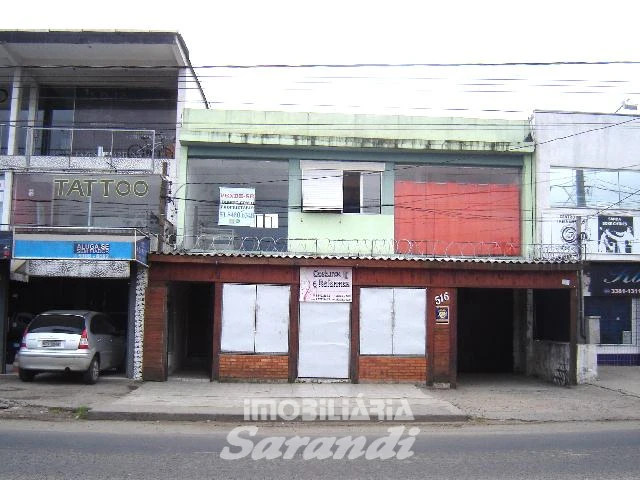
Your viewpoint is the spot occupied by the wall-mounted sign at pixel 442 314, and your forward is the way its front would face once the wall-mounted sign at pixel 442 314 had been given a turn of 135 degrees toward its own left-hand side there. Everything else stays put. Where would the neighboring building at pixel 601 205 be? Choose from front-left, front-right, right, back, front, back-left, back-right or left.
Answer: front

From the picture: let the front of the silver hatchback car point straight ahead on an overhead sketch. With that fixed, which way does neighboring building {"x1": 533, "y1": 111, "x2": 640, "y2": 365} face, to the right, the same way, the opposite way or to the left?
the opposite way

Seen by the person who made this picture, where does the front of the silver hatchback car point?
facing away from the viewer and to the right of the viewer

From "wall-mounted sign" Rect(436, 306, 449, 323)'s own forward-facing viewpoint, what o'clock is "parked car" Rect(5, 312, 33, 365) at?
The parked car is roughly at 3 o'clock from the wall-mounted sign.

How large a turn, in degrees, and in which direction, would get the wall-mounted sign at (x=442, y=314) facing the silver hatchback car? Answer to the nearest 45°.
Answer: approximately 90° to its right

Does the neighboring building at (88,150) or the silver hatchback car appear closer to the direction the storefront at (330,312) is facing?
the silver hatchback car

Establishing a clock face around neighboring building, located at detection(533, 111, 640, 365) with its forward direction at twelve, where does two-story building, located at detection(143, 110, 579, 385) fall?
The two-story building is roughly at 2 o'clock from the neighboring building.

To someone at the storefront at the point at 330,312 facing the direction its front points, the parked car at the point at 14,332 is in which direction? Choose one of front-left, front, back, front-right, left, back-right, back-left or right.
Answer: right

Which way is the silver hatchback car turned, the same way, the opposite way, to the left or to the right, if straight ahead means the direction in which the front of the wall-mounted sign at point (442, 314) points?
the opposite way

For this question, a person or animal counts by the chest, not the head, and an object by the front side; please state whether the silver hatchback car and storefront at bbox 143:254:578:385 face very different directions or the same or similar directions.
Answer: very different directions

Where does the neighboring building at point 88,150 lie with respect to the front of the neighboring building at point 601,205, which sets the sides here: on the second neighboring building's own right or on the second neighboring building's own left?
on the second neighboring building's own right
